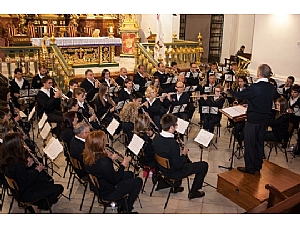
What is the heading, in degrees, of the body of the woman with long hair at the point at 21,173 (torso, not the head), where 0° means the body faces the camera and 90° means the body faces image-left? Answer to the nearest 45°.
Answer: approximately 225°

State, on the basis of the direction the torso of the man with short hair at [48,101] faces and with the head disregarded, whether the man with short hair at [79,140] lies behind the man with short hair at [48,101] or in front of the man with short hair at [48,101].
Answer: in front

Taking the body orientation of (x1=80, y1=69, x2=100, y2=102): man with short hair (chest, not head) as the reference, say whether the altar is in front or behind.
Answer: behind

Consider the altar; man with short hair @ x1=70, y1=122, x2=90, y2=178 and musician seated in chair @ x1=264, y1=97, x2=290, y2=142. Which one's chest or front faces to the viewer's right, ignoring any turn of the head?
the man with short hair

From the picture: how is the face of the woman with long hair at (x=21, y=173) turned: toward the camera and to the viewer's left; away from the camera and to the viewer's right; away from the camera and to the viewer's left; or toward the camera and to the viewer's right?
away from the camera and to the viewer's right

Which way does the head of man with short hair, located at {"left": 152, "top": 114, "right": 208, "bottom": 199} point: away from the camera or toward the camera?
away from the camera

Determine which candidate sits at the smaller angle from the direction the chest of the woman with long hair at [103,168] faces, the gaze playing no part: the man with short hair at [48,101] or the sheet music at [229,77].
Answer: the sheet music

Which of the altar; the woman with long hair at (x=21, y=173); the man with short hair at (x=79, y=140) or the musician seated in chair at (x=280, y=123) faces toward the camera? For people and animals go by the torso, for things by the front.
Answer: the altar

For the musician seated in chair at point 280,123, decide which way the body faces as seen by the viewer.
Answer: to the viewer's left

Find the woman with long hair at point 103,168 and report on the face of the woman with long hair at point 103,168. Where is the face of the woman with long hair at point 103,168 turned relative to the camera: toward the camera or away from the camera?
away from the camera

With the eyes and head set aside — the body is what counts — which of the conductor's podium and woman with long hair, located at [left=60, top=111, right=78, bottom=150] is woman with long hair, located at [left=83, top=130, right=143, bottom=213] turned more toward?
the conductor's podium

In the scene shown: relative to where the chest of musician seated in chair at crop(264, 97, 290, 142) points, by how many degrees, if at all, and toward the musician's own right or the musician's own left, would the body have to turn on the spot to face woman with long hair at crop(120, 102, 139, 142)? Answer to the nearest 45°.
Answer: approximately 45° to the musician's own left

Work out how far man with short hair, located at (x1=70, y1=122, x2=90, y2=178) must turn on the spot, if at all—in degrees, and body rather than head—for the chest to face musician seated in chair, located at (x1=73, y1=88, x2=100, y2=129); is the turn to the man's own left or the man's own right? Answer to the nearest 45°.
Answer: approximately 90° to the man's own left
